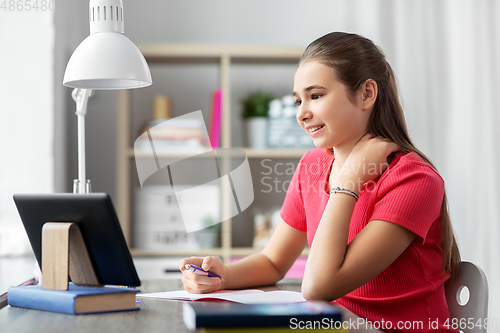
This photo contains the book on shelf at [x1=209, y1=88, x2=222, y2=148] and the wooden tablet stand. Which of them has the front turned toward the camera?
the book on shelf

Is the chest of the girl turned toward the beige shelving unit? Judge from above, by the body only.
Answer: no

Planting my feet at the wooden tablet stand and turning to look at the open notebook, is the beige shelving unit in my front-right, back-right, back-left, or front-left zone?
front-left

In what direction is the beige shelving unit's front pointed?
toward the camera

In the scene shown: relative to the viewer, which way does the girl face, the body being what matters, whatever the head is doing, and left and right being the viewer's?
facing the viewer and to the left of the viewer

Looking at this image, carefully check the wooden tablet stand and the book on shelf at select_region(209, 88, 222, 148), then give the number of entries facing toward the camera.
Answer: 1

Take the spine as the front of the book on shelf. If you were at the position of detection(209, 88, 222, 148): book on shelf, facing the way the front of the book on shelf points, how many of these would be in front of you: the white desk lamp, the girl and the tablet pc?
3

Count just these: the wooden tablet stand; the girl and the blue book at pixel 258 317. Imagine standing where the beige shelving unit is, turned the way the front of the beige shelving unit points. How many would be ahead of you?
3

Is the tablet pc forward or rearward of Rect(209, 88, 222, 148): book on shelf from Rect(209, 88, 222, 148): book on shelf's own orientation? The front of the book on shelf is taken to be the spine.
forward

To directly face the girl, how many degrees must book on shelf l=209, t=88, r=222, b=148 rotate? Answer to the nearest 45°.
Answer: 0° — it already faces them

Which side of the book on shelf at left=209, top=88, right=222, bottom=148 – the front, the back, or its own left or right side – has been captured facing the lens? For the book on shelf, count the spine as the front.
front

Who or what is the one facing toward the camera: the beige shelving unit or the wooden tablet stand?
the beige shelving unit

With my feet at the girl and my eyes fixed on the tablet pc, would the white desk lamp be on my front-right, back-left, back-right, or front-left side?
front-right

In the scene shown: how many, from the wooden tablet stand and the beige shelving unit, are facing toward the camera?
1

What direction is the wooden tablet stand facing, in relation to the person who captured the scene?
facing away from the viewer and to the right of the viewer

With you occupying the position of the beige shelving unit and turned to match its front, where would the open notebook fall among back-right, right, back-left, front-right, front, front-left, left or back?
front
